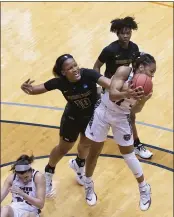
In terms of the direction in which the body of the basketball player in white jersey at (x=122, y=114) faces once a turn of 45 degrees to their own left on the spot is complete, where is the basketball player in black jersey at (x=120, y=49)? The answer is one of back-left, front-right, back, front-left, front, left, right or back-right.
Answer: left

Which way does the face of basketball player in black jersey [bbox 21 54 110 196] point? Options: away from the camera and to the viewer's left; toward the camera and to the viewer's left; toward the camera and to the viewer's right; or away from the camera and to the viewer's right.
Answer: toward the camera and to the viewer's right

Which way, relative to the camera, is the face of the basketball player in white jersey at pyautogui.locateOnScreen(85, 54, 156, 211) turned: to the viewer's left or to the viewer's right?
to the viewer's right

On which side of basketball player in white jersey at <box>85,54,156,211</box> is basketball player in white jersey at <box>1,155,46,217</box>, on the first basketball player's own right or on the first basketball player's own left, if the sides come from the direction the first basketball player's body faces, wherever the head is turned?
on the first basketball player's own right

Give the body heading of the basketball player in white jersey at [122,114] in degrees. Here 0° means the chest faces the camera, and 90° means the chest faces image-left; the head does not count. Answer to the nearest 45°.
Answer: approximately 315°
